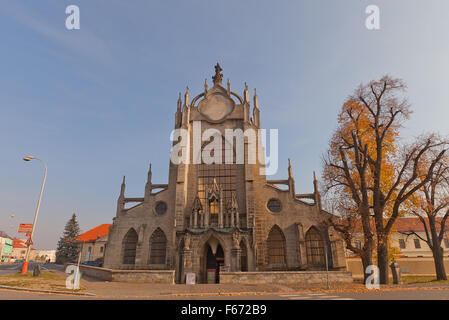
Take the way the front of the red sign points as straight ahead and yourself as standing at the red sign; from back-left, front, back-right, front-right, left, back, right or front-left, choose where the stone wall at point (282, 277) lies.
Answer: front-left

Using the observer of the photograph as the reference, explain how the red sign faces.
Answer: facing the viewer

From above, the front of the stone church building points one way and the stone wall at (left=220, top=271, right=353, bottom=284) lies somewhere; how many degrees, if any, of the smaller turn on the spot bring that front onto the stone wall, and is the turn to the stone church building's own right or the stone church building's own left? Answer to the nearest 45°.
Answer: approximately 45° to the stone church building's own left

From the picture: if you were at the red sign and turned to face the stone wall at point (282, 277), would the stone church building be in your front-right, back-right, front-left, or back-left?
front-left

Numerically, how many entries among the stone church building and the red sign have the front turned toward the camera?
2

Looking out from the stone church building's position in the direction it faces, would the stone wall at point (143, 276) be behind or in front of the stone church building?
in front

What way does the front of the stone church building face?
toward the camera

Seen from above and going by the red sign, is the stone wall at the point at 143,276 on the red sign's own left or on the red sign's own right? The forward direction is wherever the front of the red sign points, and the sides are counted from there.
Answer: on the red sign's own left

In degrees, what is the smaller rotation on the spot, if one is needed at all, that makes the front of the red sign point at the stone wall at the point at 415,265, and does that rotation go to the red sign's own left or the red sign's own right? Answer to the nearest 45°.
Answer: approximately 90° to the red sign's own left

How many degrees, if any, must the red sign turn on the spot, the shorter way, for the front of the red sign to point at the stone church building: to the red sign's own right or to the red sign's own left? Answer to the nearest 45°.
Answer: approximately 90° to the red sign's own left
